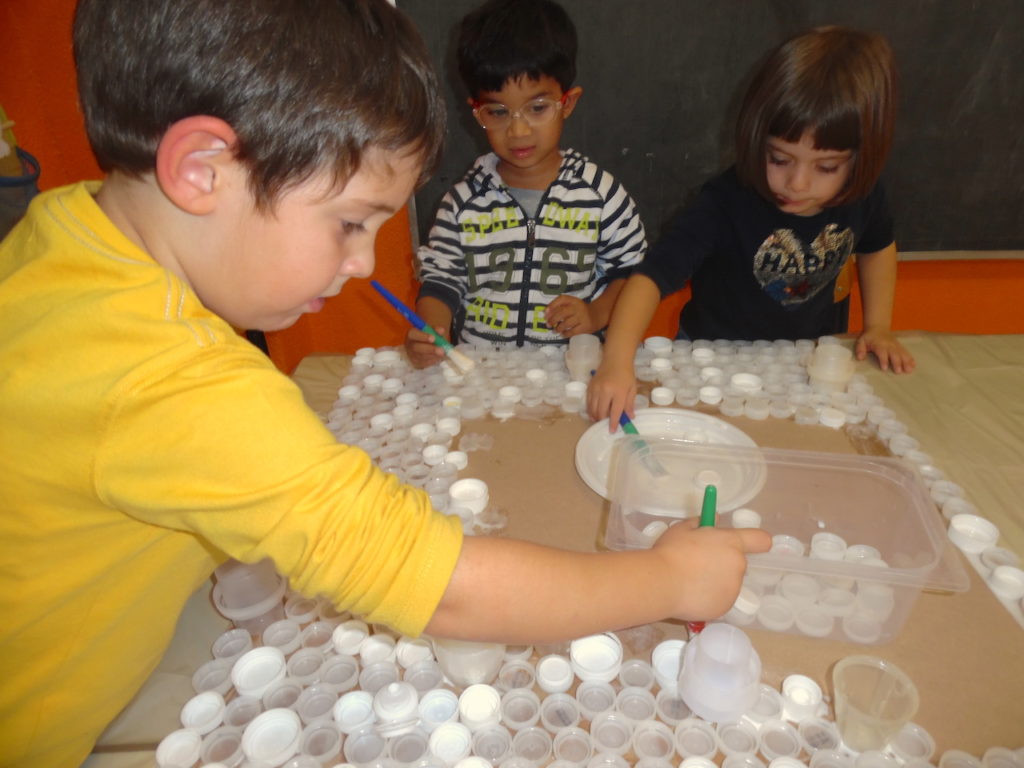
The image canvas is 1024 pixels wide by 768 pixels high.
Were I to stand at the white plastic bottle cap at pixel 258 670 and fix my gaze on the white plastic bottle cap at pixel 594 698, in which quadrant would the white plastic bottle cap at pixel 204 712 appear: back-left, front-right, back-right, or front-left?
back-right

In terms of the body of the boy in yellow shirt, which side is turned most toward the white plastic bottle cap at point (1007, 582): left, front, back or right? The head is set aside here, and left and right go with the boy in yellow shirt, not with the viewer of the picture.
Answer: front

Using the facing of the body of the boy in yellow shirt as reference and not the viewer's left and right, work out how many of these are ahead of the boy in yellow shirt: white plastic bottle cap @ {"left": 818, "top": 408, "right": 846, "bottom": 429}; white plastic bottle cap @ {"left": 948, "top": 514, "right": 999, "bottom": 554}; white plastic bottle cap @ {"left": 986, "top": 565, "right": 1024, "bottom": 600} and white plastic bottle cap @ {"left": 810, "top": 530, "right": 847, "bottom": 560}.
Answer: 4

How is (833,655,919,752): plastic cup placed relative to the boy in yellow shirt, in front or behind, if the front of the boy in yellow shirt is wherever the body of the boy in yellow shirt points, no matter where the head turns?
in front

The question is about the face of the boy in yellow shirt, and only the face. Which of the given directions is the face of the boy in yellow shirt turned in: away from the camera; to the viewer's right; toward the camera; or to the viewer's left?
to the viewer's right

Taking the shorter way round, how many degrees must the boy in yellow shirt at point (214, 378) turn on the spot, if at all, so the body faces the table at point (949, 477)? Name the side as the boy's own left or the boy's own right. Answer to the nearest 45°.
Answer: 0° — they already face it

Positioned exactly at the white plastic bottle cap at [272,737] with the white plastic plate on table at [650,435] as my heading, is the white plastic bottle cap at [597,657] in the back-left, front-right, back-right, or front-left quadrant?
front-right

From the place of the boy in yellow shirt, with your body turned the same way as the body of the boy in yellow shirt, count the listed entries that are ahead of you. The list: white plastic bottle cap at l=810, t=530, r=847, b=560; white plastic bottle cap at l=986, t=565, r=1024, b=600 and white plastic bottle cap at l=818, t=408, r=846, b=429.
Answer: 3

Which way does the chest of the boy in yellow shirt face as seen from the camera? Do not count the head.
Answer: to the viewer's right

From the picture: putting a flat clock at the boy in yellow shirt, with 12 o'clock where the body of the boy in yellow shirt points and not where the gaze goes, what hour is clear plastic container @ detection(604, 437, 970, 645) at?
The clear plastic container is roughly at 12 o'clock from the boy in yellow shirt.
